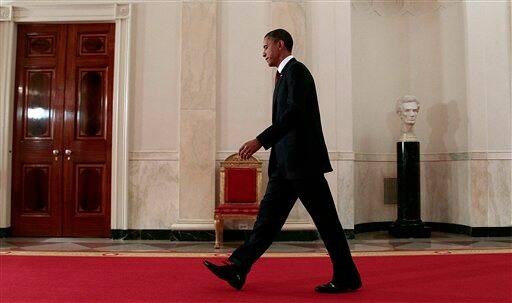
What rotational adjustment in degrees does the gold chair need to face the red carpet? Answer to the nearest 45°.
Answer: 0° — it already faces it

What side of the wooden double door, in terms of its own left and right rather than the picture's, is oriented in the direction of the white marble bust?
left

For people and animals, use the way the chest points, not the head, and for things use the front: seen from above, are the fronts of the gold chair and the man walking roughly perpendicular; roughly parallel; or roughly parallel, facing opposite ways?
roughly perpendicular

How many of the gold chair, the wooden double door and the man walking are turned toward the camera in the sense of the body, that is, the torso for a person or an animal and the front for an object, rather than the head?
2

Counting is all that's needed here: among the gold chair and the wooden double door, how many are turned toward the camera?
2

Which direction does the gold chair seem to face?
toward the camera

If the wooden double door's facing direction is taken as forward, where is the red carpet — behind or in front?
in front

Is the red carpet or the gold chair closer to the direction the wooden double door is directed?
the red carpet
